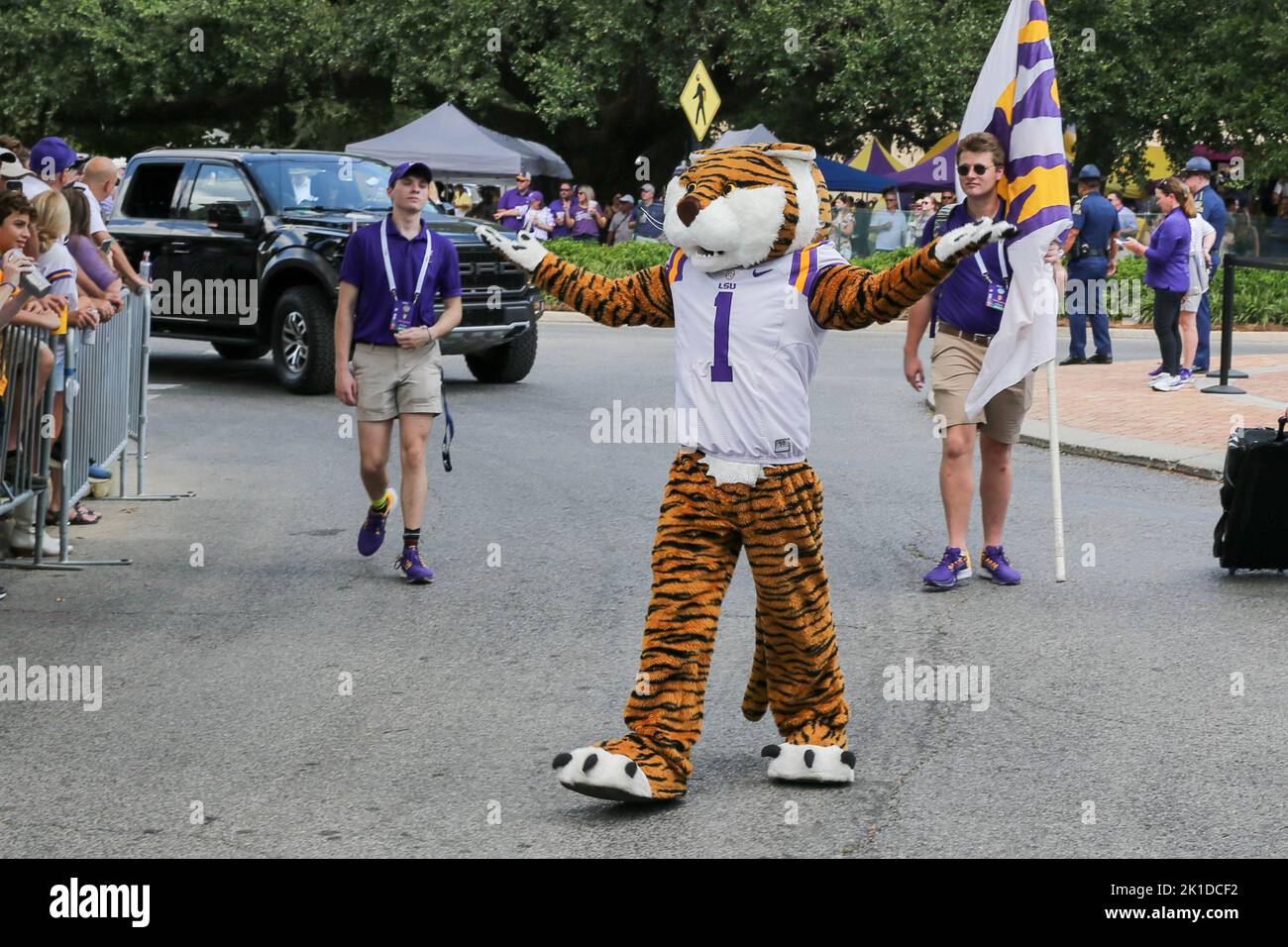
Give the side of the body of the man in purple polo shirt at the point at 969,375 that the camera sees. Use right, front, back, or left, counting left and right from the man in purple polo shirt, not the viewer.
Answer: front

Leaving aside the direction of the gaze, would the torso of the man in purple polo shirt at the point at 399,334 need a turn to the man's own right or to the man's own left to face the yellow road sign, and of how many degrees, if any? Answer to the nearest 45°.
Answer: approximately 180°

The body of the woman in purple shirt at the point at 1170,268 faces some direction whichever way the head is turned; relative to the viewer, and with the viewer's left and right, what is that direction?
facing to the left of the viewer

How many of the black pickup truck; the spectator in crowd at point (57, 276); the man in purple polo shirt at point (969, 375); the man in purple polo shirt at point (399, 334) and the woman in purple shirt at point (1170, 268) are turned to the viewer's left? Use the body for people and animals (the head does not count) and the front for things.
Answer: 1

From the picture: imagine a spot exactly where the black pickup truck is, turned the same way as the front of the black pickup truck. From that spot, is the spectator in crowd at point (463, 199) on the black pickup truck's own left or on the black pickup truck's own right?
on the black pickup truck's own left

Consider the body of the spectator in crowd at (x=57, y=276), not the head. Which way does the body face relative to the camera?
to the viewer's right

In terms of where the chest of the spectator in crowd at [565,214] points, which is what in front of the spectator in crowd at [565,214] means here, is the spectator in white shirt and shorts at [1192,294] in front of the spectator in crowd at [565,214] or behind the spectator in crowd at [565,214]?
in front

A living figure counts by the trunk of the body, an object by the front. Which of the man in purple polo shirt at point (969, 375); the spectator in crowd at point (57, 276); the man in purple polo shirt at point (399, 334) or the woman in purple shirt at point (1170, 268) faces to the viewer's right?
the spectator in crowd

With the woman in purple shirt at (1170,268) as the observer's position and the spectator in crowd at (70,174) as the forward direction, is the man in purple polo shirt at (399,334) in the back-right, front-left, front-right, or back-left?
front-left

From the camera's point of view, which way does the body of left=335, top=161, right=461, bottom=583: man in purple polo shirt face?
toward the camera

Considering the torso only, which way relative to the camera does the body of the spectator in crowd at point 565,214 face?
toward the camera

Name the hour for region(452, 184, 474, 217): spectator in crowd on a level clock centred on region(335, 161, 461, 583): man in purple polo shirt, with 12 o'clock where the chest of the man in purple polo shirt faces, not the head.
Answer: The spectator in crowd is roughly at 6 o'clock from the man in purple polo shirt.

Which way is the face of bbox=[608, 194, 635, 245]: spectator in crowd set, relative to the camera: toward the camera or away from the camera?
toward the camera
